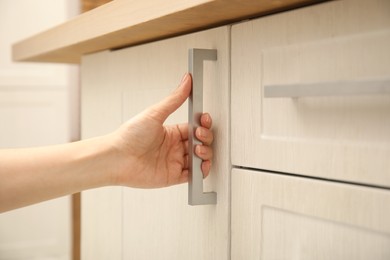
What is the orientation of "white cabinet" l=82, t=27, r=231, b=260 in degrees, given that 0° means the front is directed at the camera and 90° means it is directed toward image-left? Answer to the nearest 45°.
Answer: approximately 45°

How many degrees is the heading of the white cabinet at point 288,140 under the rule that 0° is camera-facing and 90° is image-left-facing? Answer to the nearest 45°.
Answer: approximately 45°
